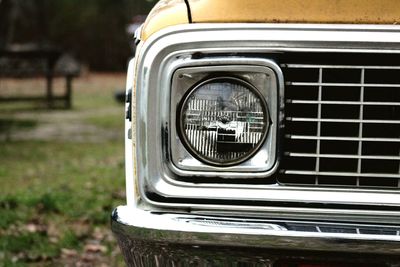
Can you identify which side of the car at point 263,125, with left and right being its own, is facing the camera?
front

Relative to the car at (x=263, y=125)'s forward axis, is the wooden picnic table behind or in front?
behind
